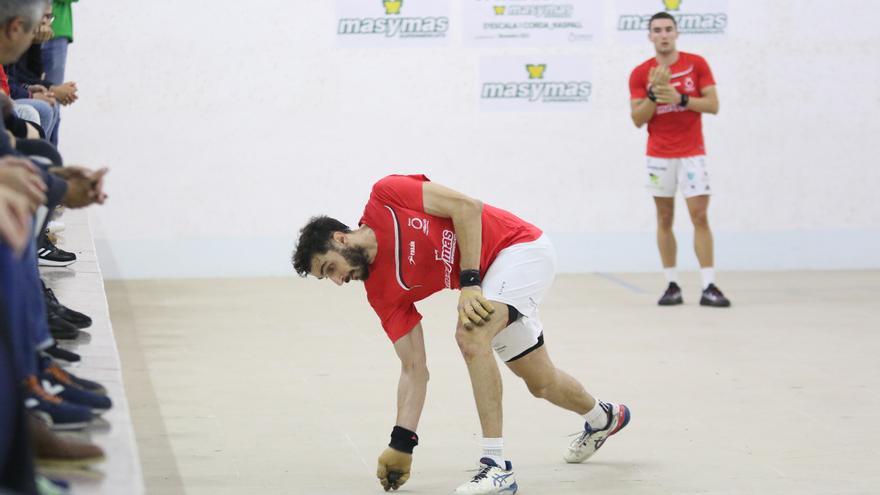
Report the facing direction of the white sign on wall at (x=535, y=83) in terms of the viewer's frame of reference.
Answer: facing the viewer

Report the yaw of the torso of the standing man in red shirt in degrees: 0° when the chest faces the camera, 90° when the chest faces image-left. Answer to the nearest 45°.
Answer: approximately 0°

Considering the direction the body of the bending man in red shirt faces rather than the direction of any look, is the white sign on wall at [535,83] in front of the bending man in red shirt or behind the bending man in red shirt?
behind

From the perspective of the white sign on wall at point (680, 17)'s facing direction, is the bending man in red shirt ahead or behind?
ahead

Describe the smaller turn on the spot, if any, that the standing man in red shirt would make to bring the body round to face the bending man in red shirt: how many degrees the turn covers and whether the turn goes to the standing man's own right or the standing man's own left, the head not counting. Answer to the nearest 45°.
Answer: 0° — they already face them

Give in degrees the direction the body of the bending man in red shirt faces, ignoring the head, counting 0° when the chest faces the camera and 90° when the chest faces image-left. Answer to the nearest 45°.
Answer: approximately 45°

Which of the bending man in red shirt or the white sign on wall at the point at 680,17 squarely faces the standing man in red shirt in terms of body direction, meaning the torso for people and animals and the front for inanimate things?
the white sign on wall

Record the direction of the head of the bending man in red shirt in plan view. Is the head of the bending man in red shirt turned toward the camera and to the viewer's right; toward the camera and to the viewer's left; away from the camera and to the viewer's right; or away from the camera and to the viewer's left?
toward the camera and to the viewer's left

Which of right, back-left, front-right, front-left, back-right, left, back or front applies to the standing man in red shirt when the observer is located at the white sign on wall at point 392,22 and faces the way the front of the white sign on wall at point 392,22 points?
front-left

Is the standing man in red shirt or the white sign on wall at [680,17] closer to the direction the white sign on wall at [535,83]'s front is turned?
the standing man in red shirt

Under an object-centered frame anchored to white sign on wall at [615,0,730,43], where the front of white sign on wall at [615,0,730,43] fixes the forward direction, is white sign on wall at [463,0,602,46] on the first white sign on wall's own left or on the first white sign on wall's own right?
on the first white sign on wall's own right

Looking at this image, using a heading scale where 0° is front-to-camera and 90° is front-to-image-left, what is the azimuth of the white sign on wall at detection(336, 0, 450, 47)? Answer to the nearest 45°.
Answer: approximately 0°

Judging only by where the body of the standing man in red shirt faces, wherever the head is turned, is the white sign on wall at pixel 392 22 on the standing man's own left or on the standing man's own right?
on the standing man's own right

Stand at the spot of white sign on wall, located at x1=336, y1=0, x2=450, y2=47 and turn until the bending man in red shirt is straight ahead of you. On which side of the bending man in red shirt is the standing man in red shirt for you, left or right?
left
